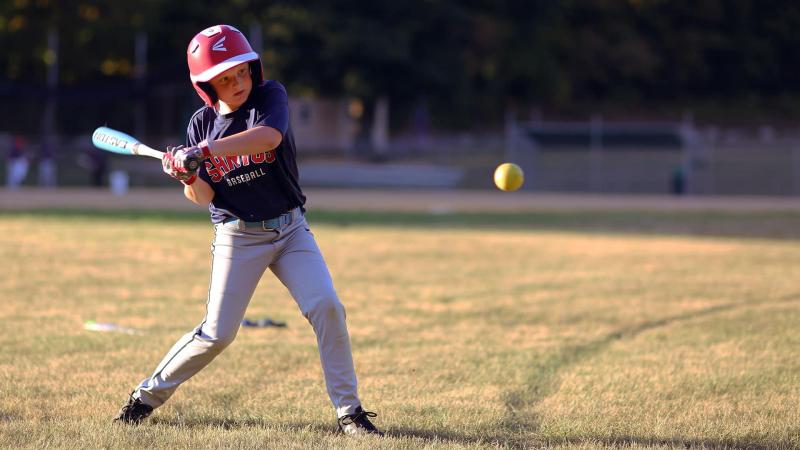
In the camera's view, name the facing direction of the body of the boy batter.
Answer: toward the camera

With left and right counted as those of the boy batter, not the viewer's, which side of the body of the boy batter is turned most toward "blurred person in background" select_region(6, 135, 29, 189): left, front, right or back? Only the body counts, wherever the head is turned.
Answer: back

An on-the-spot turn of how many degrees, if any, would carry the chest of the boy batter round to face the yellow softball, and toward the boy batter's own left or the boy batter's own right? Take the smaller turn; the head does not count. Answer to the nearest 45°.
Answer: approximately 135° to the boy batter's own left
